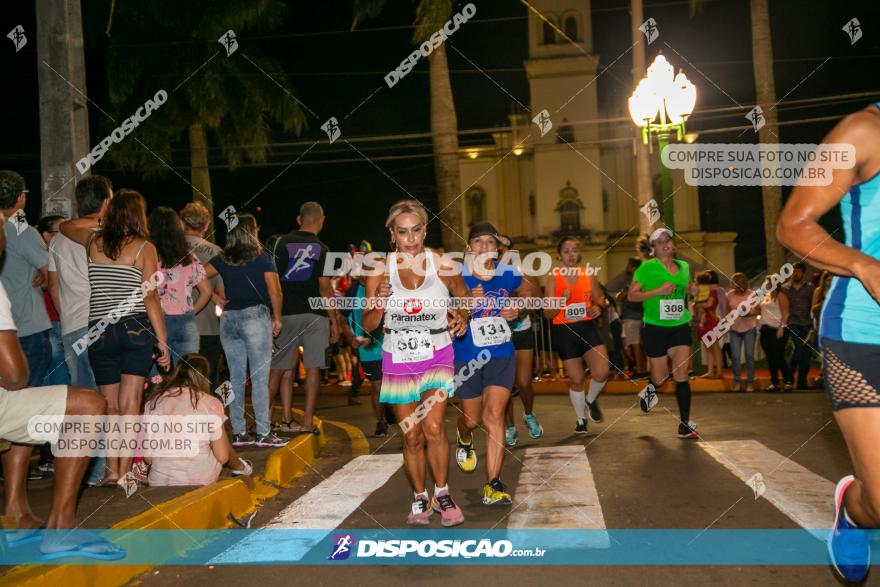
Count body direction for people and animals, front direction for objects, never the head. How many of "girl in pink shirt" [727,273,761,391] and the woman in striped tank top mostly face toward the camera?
1

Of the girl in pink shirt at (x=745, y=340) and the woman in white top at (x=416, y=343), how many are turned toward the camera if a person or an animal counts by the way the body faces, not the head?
2

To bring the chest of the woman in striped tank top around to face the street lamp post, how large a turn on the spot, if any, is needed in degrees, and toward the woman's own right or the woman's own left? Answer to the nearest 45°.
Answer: approximately 45° to the woman's own right

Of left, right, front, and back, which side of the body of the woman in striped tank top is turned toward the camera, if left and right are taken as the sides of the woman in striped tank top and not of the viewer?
back

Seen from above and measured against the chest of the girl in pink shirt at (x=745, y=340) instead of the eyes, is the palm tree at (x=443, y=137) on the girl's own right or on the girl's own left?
on the girl's own right

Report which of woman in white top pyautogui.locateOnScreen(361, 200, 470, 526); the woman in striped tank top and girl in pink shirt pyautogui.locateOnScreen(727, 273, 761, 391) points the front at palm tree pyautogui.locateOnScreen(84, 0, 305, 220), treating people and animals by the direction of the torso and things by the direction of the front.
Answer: the woman in striped tank top

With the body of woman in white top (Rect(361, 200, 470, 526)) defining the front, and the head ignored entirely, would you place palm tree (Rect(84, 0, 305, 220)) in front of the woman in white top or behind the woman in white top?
behind
